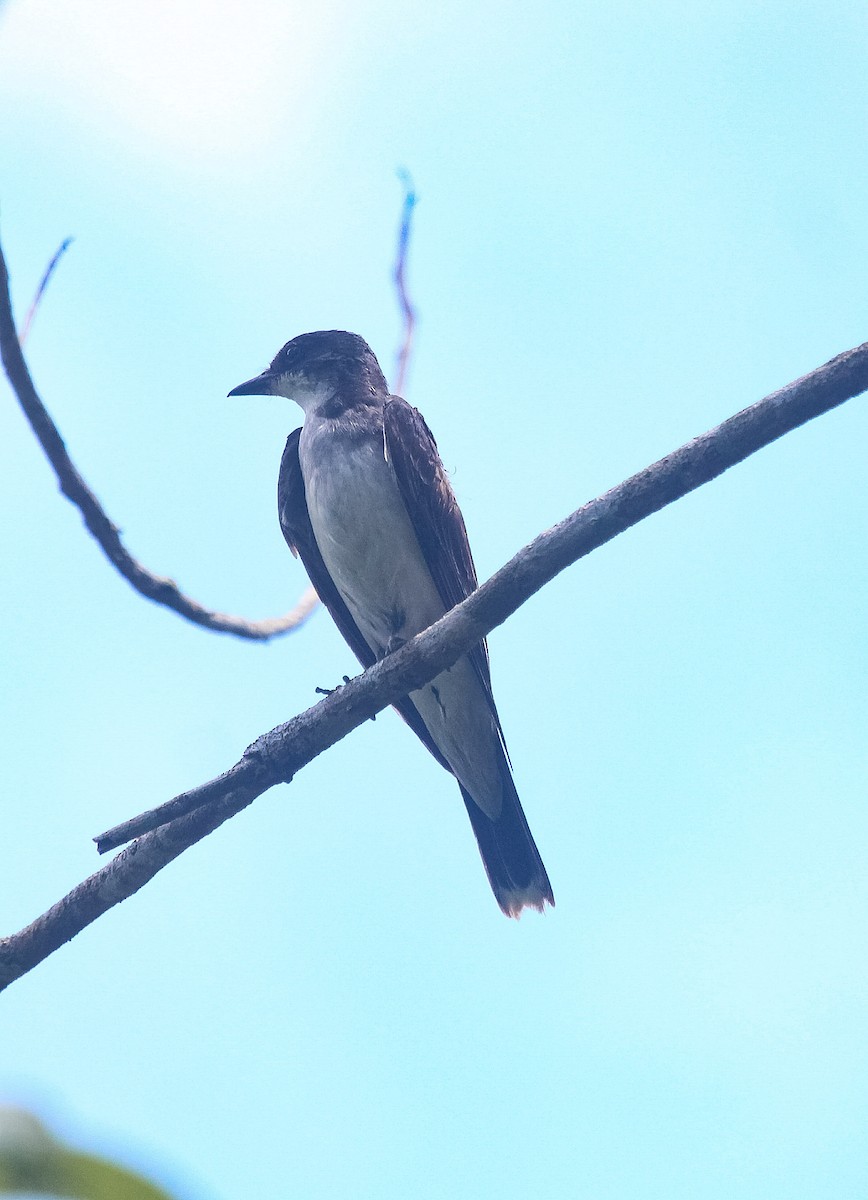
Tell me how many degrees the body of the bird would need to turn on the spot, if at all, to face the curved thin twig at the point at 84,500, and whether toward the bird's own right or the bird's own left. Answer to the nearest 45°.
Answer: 0° — it already faces it

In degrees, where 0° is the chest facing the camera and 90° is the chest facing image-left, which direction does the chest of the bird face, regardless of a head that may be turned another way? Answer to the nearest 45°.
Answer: approximately 45°
